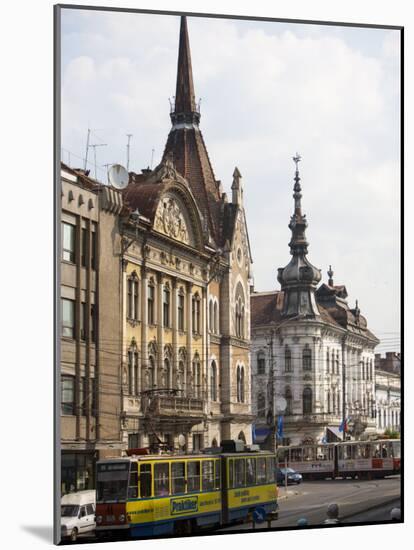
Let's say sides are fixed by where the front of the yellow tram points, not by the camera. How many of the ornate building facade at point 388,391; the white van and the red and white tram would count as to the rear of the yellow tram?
2

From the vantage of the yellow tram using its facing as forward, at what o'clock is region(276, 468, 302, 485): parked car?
The parked car is roughly at 6 o'clock from the yellow tram.

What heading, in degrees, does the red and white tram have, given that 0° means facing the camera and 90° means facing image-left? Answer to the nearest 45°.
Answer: approximately 90°

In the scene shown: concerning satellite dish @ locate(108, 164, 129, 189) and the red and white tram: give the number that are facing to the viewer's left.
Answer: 1

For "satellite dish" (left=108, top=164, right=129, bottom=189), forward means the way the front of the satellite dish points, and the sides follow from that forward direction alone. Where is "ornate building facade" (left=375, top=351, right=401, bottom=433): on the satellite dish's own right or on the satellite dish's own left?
on the satellite dish's own left

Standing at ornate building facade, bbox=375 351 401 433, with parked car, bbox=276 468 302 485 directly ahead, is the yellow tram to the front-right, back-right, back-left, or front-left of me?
front-left

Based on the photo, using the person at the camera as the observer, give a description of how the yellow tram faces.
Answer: facing the viewer and to the left of the viewer

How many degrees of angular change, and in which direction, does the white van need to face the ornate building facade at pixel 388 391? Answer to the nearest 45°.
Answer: approximately 180°

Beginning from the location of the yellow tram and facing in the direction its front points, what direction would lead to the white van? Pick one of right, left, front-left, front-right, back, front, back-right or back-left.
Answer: front
